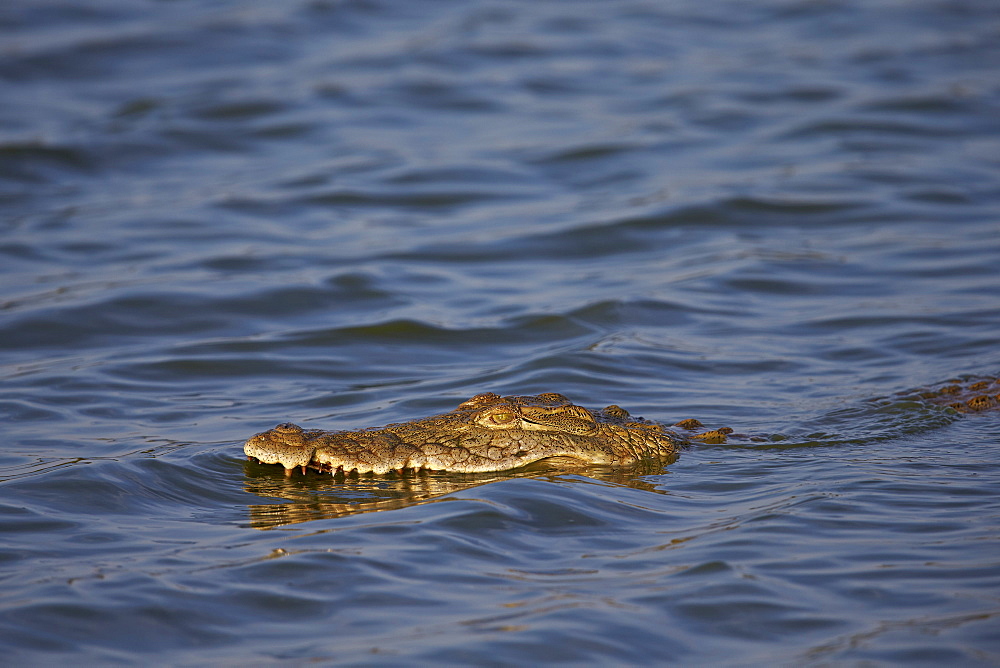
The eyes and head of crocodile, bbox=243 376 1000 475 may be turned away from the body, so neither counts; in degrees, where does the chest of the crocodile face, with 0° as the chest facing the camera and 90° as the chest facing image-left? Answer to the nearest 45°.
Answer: approximately 90°
